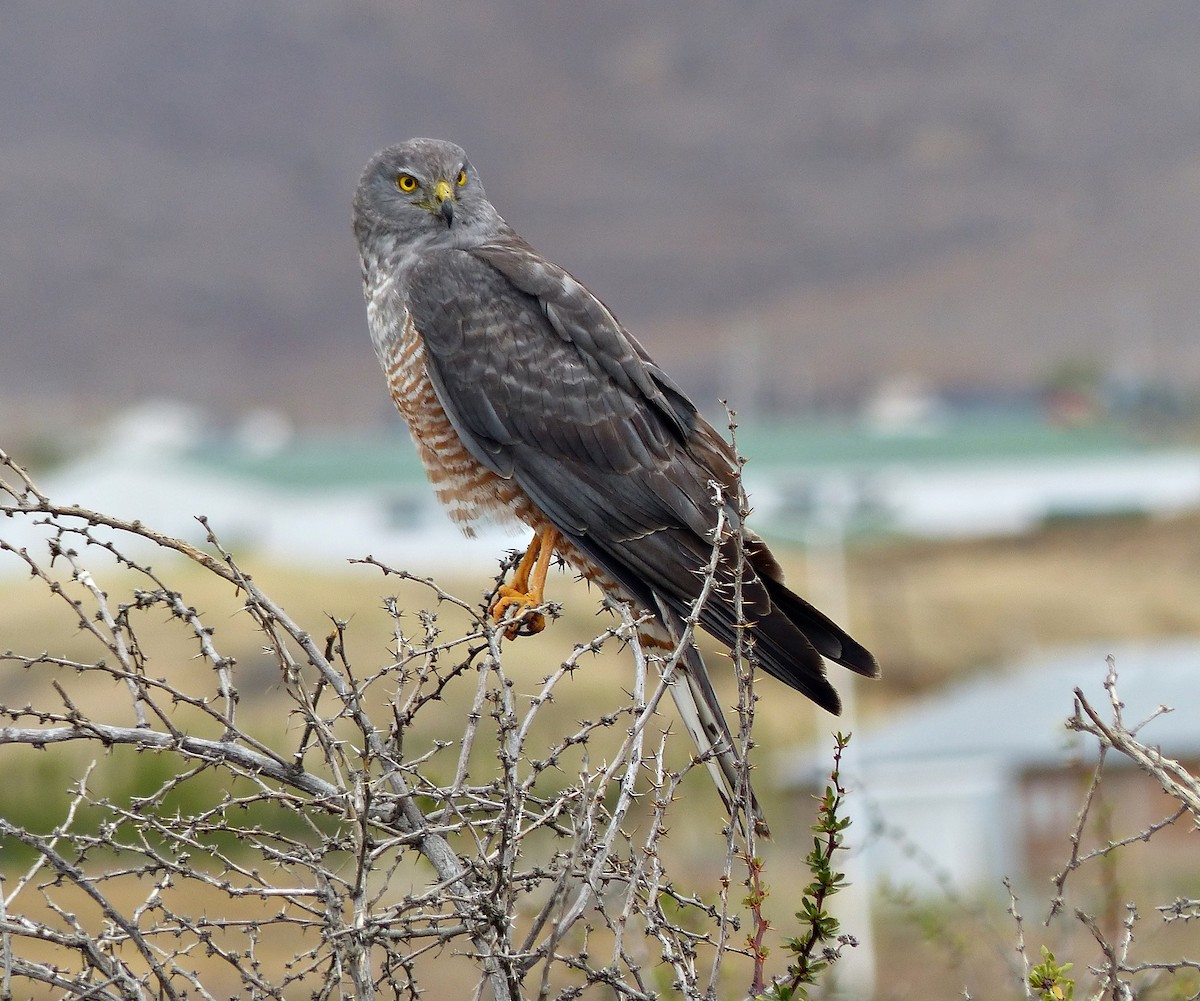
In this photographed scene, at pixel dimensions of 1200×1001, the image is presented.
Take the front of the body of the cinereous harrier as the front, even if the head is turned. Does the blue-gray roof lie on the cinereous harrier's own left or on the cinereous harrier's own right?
on the cinereous harrier's own right

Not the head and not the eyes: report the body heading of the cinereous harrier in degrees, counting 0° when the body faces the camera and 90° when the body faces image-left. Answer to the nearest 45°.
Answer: approximately 90°
